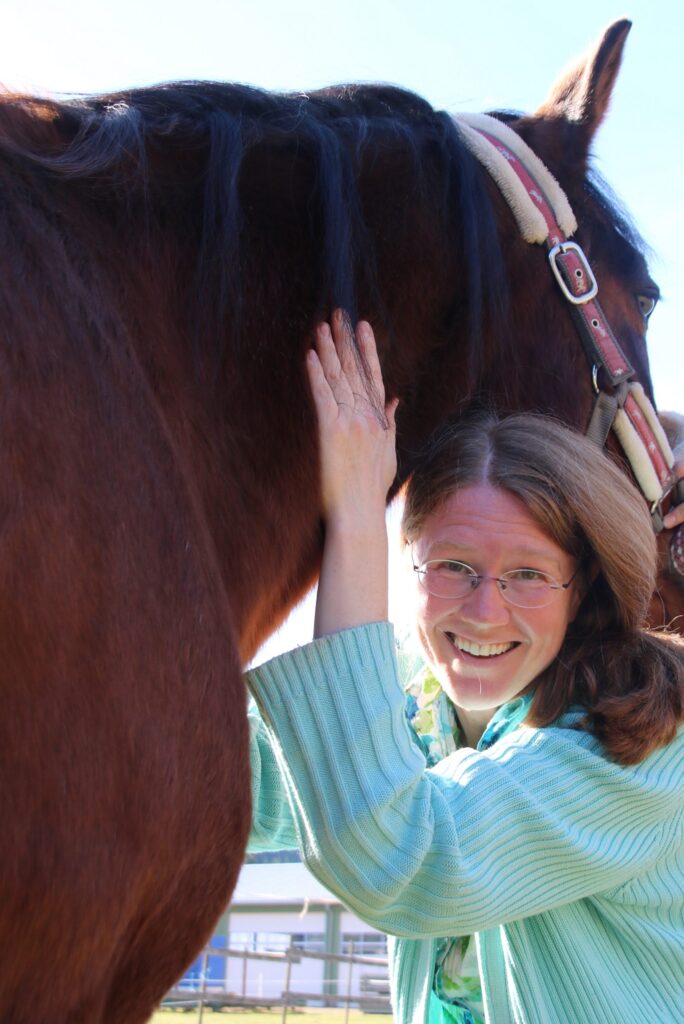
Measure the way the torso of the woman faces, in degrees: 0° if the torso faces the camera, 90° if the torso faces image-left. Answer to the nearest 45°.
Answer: approximately 45°

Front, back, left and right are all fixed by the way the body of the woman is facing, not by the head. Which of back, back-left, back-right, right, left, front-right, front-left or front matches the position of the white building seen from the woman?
back-right

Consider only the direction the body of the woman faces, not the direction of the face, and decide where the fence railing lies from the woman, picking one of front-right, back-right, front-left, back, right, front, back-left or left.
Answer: back-right

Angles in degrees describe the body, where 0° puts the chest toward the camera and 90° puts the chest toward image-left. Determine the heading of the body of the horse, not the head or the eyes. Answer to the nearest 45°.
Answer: approximately 270°
